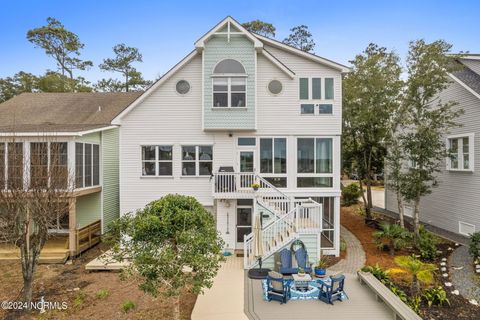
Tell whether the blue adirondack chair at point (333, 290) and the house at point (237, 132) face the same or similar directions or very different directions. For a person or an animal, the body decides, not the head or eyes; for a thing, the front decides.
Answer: very different directions

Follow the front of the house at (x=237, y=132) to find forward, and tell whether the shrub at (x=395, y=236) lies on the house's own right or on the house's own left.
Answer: on the house's own left

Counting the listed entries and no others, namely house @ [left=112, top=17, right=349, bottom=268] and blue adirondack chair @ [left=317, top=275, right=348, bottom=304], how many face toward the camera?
1

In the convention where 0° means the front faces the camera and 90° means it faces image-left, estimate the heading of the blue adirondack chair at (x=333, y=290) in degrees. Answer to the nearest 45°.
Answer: approximately 135°

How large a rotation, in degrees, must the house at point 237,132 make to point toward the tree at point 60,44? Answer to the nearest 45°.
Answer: approximately 135° to its right

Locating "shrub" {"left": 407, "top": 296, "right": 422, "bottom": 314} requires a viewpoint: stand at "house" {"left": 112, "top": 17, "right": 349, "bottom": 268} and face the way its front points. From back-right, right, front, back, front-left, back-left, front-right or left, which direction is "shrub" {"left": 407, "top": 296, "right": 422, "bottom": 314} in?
front-left

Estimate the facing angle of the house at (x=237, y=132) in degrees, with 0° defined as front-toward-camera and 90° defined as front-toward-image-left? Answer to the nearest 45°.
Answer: approximately 0°

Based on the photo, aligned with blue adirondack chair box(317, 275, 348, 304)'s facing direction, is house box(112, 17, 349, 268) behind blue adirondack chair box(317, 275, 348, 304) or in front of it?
in front

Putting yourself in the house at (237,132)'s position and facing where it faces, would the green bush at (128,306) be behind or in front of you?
in front

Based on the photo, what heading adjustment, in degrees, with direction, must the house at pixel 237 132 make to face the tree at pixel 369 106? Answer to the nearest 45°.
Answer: approximately 90° to its left

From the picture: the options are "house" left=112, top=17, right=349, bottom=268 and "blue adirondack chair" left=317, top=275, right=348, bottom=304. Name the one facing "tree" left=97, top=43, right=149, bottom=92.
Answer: the blue adirondack chair

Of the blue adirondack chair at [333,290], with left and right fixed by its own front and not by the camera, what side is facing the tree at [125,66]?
front

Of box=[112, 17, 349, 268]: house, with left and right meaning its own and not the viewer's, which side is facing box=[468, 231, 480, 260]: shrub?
left

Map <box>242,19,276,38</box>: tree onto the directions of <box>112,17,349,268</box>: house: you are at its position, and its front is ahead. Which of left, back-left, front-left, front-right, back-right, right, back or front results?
back

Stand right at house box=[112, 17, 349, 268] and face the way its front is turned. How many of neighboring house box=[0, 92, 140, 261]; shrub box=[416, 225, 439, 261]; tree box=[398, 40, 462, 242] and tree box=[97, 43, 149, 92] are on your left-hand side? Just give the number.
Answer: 2

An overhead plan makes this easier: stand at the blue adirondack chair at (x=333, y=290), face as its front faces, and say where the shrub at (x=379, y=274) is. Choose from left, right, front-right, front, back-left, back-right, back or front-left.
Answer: right
